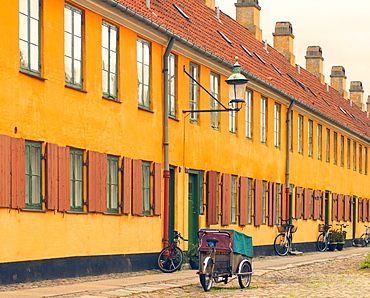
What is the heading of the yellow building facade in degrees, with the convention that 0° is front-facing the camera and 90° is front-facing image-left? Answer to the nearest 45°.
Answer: approximately 315°
